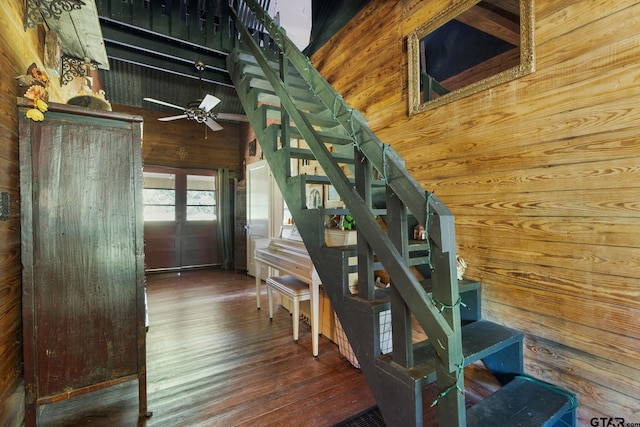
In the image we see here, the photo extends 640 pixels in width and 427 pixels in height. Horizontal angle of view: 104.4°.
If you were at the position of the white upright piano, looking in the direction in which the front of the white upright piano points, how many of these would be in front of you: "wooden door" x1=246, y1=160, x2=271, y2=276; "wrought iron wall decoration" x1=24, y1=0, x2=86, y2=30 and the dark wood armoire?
2

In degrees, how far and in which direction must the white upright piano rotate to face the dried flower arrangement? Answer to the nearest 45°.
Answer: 0° — it already faces it

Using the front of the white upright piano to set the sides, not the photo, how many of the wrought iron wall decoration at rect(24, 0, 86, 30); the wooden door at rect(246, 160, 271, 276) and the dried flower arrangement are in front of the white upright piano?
2

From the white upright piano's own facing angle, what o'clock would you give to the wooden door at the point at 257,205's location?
The wooden door is roughly at 4 o'clock from the white upright piano.

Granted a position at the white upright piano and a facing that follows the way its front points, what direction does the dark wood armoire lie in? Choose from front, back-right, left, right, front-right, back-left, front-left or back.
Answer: front

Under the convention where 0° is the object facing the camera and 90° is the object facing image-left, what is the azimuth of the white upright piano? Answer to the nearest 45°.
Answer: approximately 45°

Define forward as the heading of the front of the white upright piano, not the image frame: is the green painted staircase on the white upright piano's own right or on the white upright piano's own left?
on the white upright piano's own left

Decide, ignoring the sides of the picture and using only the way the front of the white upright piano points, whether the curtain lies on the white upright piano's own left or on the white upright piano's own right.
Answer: on the white upright piano's own right
